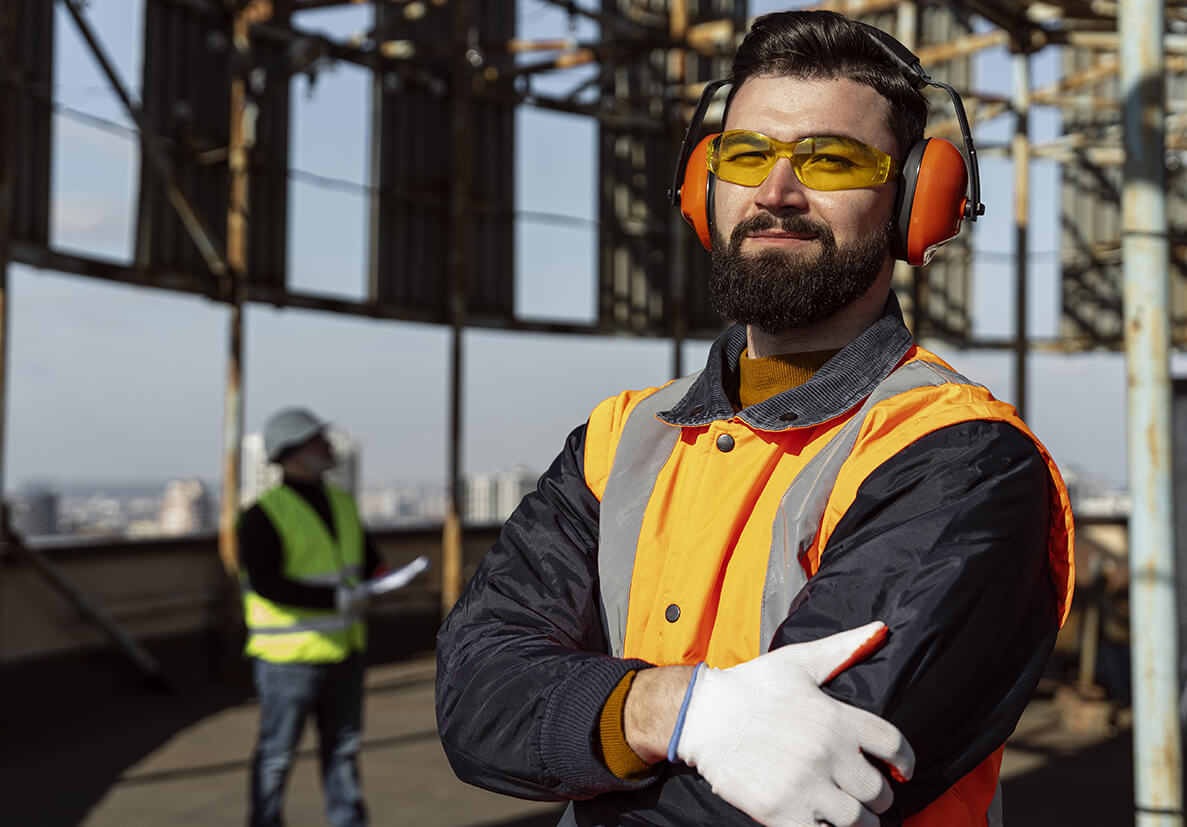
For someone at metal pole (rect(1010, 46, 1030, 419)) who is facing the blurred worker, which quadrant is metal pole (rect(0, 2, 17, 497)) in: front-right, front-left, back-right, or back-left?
front-right

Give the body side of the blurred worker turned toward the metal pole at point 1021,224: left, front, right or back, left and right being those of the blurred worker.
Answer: left

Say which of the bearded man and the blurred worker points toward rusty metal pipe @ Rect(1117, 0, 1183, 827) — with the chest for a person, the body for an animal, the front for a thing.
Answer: the blurred worker

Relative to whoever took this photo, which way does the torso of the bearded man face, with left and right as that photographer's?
facing the viewer and to the left of the viewer

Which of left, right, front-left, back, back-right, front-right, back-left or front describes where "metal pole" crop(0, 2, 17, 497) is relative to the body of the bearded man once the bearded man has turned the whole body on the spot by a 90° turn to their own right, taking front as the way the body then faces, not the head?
front

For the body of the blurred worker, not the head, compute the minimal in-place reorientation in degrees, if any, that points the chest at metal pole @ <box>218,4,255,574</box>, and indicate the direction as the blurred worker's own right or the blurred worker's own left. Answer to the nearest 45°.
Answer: approximately 135° to the blurred worker's own left

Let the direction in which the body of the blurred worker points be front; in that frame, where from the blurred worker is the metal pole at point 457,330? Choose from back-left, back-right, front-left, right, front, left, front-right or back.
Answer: back-left

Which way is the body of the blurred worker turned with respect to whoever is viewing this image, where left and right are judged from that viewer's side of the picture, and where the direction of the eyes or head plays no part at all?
facing the viewer and to the right of the viewer

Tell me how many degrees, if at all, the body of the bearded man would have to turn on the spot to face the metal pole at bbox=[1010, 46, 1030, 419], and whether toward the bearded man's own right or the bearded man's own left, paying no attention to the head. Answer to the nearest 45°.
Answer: approximately 135° to the bearded man's own right

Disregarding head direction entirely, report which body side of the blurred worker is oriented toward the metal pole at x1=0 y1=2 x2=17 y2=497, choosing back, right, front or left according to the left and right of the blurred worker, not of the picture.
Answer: back

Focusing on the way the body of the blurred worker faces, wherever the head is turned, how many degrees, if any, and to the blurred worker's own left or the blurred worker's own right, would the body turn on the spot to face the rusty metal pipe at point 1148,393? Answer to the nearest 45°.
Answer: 0° — they already face it

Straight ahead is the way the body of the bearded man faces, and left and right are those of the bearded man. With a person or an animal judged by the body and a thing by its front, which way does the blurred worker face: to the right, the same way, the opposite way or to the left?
to the left

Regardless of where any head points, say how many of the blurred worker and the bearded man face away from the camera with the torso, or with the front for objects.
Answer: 0
